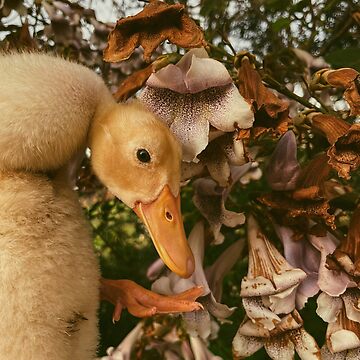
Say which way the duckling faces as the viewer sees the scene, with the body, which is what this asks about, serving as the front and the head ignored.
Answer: to the viewer's right
